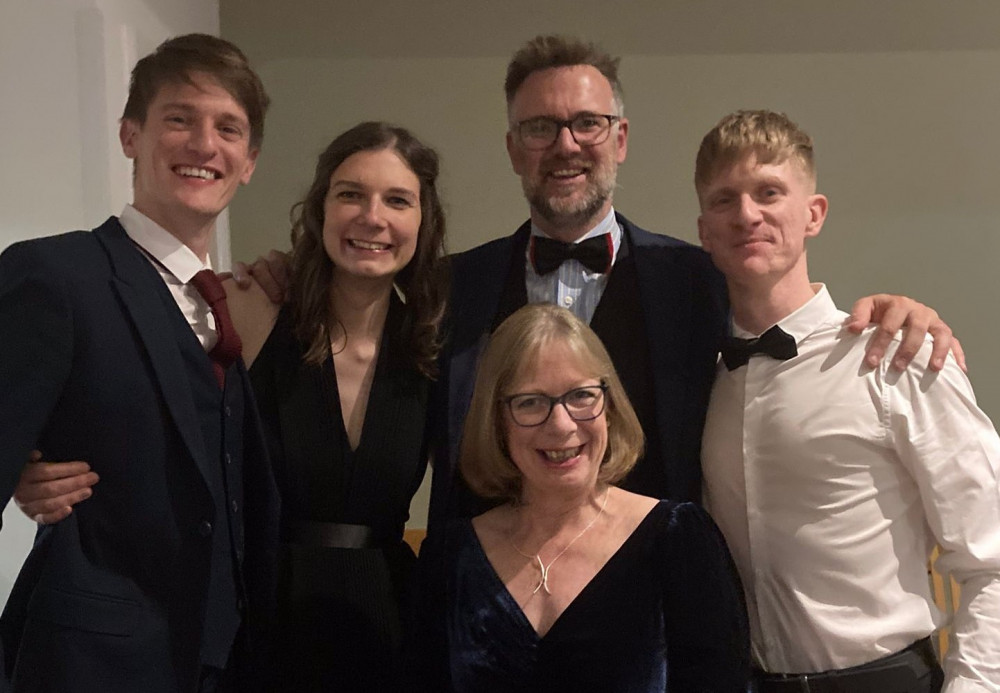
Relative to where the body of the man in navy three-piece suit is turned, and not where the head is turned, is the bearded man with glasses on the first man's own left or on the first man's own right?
on the first man's own left

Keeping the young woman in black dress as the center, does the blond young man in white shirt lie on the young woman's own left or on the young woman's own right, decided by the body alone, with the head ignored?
on the young woman's own left

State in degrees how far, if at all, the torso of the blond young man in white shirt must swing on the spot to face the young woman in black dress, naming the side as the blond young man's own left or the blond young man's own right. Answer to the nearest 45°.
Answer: approximately 45° to the blond young man's own right

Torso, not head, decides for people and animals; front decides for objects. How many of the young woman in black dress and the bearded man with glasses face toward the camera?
2

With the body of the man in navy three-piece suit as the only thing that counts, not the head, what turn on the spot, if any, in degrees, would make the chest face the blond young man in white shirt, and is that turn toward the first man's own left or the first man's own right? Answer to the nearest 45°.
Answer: approximately 45° to the first man's own left
